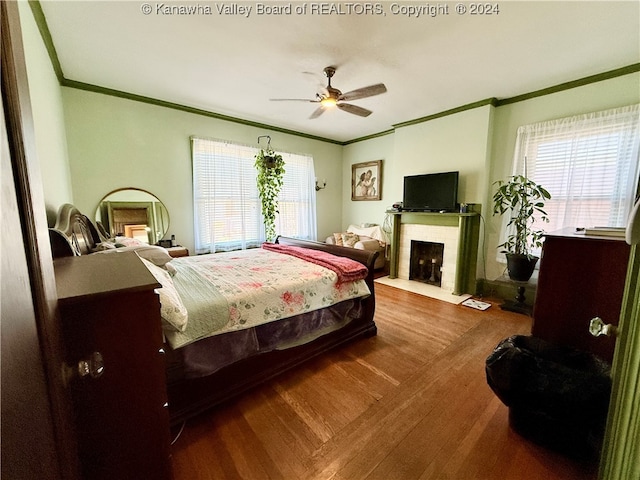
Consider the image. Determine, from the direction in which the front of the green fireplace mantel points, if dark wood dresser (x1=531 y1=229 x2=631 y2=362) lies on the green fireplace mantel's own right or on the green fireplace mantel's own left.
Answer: on the green fireplace mantel's own left

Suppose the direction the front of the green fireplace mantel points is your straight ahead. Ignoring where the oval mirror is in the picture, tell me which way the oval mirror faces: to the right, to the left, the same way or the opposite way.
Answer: to the left

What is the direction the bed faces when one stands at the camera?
facing away from the viewer and to the right of the viewer

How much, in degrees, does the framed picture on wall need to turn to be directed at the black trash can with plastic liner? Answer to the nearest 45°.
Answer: approximately 45° to its left

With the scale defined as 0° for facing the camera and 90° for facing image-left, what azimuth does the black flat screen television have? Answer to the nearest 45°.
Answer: approximately 45°

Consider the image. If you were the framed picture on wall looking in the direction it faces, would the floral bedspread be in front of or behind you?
in front

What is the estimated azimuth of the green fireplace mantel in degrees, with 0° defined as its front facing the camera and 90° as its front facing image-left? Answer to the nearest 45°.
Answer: approximately 45°

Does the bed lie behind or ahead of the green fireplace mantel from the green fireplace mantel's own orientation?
ahead

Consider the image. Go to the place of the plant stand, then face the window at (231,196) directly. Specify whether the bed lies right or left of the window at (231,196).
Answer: left

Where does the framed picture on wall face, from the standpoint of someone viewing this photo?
facing the viewer and to the left of the viewer
